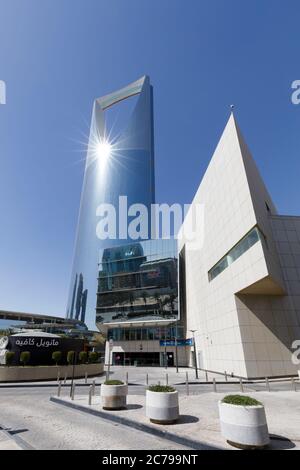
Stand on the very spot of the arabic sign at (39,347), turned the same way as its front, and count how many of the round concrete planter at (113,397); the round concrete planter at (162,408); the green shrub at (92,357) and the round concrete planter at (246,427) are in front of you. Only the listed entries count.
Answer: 3

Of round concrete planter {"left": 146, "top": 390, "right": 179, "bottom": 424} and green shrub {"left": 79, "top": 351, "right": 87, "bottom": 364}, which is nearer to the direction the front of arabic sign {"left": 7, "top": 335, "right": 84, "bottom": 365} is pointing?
the round concrete planter

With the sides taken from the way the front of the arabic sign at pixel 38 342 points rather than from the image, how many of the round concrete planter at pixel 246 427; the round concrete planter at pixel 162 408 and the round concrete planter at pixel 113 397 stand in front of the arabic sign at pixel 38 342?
3

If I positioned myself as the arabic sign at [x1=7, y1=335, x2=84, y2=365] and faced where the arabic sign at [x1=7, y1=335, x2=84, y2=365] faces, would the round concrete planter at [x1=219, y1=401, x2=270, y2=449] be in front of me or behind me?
in front

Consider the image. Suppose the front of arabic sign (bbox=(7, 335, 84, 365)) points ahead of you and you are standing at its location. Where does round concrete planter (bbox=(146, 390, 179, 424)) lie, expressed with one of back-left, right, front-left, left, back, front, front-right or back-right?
front

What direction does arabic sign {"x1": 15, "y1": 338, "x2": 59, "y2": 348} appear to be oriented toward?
toward the camera

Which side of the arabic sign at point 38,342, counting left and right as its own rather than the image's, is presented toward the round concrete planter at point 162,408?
front

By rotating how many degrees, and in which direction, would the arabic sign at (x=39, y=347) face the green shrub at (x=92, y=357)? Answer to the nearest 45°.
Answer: approximately 135° to its left

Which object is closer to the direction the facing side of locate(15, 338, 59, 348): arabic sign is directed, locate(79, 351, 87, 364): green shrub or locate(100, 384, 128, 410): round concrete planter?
the round concrete planter

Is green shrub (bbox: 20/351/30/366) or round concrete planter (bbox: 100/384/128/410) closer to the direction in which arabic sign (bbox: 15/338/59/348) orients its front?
the round concrete planter

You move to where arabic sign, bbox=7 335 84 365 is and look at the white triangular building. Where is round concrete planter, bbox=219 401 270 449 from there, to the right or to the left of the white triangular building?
right

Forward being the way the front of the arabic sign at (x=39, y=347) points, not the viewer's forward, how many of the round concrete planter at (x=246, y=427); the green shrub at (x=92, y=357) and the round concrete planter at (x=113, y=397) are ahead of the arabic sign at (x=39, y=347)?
2

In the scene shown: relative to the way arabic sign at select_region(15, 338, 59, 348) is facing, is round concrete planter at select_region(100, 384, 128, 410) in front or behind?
in front

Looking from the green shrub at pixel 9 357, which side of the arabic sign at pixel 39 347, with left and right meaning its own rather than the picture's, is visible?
right

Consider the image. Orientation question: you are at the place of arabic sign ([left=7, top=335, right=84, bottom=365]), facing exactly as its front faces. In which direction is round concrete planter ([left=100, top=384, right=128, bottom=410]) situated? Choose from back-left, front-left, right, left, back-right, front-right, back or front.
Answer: front
